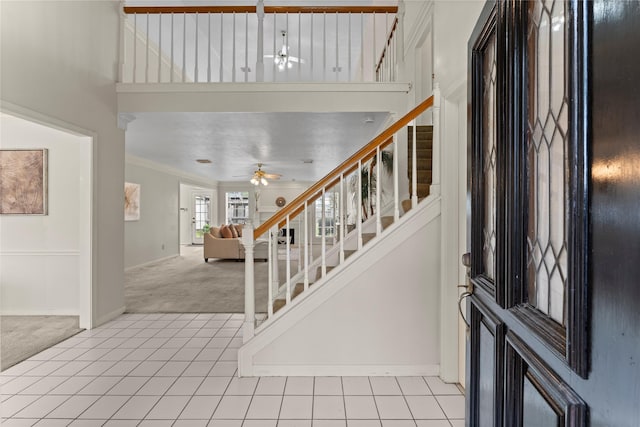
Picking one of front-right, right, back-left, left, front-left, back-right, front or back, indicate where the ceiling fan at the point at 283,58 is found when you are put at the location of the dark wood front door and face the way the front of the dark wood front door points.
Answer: right

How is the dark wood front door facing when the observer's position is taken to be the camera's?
facing the viewer and to the left of the viewer

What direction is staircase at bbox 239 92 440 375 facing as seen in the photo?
to the viewer's left

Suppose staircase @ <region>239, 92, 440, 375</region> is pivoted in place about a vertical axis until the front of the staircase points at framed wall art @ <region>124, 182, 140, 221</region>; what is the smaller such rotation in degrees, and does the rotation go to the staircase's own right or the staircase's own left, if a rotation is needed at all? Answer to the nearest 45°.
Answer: approximately 45° to the staircase's own right

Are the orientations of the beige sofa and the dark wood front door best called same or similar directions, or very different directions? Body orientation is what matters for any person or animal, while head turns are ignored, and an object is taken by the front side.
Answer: very different directions

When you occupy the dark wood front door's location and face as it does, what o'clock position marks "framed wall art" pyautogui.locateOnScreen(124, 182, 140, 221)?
The framed wall art is roughly at 2 o'clock from the dark wood front door.

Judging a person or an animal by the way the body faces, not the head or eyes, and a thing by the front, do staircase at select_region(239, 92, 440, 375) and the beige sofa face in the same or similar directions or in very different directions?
very different directions
